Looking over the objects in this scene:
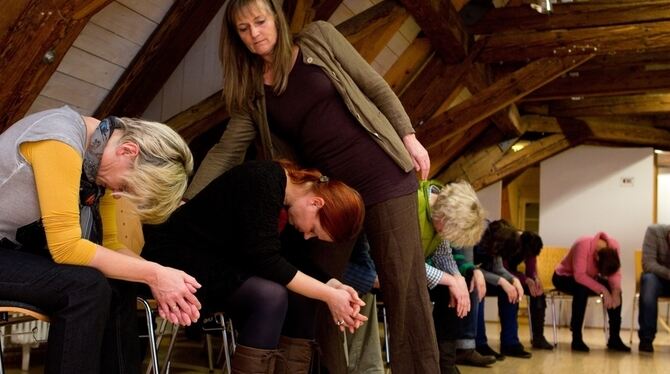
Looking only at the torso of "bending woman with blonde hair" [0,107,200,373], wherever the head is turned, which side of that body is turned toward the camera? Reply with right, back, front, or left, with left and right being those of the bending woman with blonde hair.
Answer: right

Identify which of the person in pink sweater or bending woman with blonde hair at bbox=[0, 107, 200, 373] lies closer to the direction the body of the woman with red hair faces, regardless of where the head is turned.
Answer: the person in pink sweater

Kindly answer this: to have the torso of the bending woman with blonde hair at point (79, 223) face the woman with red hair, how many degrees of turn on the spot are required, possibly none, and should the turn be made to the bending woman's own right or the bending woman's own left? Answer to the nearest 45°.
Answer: approximately 45° to the bending woman's own left

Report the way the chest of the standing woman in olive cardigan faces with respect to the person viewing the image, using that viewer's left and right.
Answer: facing the viewer and to the left of the viewer

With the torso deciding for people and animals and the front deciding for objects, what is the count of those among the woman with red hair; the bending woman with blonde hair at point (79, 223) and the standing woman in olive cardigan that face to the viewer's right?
2

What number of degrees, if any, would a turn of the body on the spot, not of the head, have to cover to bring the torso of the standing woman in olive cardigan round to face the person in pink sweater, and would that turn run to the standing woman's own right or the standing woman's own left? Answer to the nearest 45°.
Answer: approximately 180°

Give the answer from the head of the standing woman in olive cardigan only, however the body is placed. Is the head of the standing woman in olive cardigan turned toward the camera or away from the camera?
toward the camera

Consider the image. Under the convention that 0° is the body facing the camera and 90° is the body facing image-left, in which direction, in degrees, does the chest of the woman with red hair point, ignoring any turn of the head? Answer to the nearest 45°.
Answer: approximately 270°

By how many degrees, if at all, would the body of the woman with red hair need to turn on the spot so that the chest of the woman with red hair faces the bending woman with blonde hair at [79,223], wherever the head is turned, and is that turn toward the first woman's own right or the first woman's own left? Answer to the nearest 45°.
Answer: approximately 135° to the first woman's own right

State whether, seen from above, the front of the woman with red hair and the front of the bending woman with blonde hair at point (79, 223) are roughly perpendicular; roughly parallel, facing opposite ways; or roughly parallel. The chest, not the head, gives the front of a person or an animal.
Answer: roughly parallel
